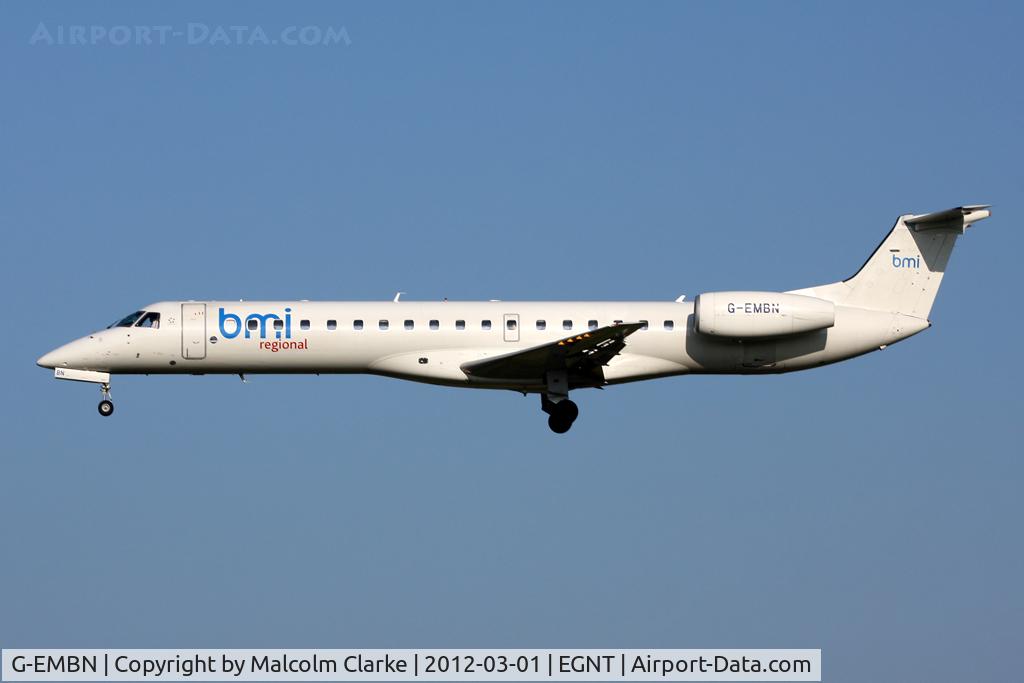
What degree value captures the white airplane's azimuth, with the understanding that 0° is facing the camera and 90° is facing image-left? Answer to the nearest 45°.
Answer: approximately 90°
